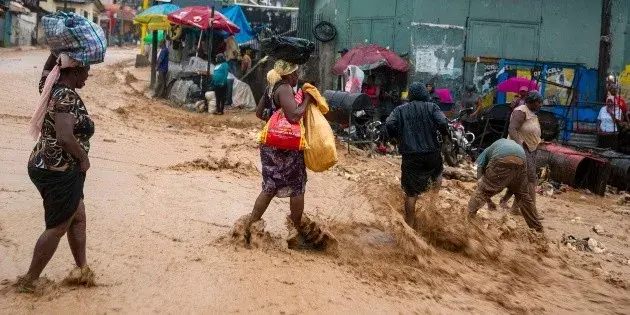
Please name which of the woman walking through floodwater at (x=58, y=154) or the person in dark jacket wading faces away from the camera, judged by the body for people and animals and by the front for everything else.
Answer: the person in dark jacket wading

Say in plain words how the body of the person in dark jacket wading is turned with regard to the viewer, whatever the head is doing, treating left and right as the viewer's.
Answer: facing away from the viewer

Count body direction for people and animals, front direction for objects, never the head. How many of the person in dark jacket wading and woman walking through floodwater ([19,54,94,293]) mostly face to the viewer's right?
1

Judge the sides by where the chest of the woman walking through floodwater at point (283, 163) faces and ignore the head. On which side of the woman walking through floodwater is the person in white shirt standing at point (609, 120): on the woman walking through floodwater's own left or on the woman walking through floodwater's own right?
on the woman walking through floodwater's own left

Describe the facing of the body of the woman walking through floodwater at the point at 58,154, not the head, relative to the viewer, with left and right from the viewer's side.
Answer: facing to the right of the viewer

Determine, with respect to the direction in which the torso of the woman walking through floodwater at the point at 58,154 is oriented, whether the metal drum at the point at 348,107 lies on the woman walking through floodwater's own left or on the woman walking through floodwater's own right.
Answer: on the woman walking through floodwater's own left

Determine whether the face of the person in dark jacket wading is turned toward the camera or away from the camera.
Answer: away from the camera
